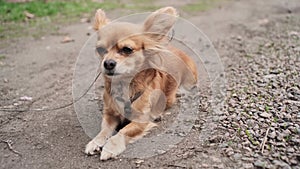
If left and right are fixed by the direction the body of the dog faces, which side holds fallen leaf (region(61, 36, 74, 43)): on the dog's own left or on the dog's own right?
on the dog's own right

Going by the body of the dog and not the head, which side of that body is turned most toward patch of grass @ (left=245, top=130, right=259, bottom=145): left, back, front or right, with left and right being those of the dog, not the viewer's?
left

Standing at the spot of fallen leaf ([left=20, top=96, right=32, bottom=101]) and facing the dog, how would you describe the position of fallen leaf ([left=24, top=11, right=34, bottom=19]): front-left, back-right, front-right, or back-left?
back-left

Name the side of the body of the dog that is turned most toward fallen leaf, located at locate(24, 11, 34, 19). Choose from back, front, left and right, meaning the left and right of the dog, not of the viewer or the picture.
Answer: right

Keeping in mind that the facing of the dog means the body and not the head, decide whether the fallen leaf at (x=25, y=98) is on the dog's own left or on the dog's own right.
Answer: on the dog's own right

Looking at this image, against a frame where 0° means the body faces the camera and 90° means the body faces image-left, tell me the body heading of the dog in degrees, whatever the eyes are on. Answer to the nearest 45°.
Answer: approximately 45°
